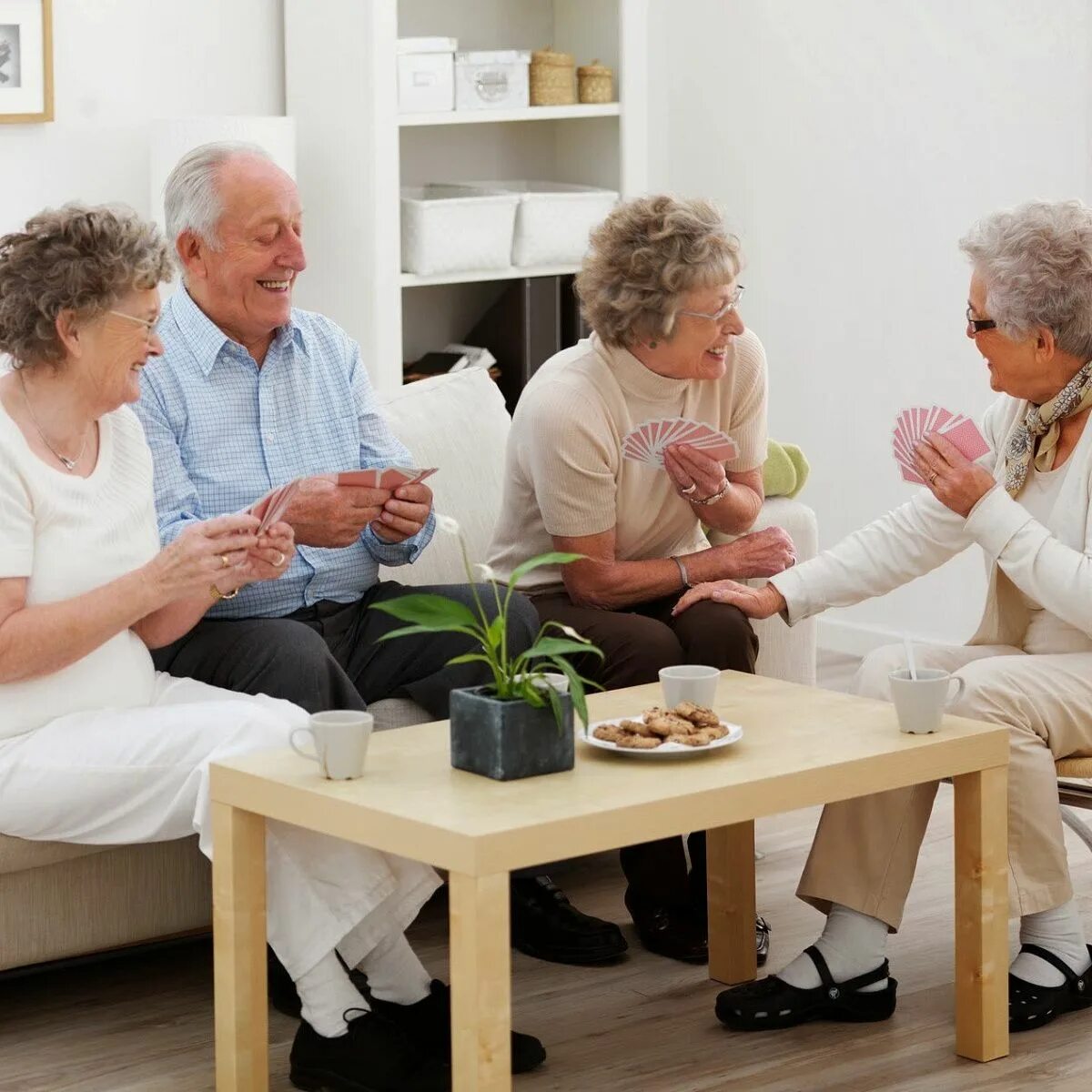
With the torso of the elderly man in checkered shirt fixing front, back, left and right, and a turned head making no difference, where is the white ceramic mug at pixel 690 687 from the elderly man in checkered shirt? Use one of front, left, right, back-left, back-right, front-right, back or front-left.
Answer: front

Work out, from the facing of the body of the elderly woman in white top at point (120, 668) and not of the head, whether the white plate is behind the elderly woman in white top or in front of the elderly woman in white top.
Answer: in front

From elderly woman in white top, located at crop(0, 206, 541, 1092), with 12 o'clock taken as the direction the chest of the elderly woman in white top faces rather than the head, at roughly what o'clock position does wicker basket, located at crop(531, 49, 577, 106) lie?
The wicker basket is roughly at 8 o'clock from the elderly woman in white top.

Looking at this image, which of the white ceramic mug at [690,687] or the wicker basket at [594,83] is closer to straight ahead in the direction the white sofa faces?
the white ceramic mug

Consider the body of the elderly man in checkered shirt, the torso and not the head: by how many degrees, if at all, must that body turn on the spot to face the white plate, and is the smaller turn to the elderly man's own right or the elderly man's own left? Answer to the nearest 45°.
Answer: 0° — they already face it

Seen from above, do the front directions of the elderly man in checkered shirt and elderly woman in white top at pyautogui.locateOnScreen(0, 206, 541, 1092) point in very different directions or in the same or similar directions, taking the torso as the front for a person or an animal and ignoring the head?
same or similar directions

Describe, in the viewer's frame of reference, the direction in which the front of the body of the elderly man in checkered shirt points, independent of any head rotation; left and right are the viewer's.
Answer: facing the viewer and to the right of the viewer

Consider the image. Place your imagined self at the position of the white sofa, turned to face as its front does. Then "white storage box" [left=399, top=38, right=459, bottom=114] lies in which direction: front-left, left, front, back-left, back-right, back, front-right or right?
back-left

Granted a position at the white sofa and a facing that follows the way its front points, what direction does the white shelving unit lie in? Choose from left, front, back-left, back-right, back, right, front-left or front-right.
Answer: back-left

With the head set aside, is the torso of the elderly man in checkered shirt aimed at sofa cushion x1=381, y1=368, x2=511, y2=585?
no

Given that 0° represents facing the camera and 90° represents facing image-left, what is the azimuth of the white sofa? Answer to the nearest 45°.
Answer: approximately 315°

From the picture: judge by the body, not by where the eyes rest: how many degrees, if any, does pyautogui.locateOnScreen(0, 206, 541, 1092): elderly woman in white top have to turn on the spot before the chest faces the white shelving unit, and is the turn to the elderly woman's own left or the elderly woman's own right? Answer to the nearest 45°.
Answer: approximately 135° to the elderly woman's own left

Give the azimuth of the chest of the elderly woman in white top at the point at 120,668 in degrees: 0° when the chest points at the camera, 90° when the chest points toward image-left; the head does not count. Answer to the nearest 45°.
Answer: approximately 315°

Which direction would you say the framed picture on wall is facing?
toward the camera

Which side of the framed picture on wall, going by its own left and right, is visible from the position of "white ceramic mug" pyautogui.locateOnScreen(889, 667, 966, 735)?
front

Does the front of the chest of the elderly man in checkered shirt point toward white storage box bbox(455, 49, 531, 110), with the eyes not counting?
no

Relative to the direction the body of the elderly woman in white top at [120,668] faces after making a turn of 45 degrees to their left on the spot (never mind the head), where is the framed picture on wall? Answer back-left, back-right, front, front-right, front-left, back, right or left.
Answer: left

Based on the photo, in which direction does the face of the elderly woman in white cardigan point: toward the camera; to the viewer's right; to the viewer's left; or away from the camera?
to the viewer's left

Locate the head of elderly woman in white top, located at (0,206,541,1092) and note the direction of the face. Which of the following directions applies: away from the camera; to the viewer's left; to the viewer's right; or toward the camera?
to the viewer's right
